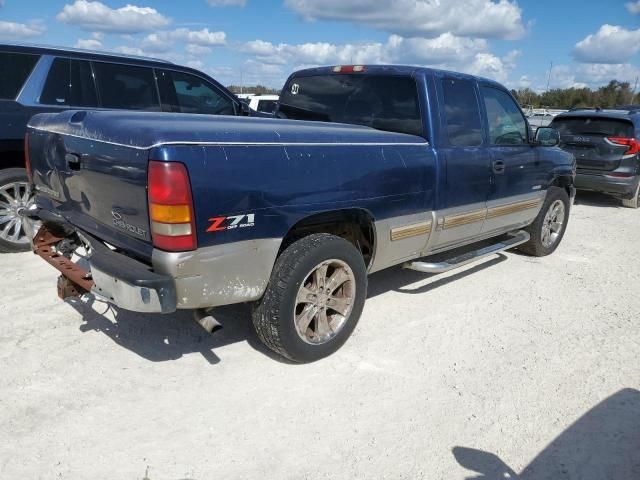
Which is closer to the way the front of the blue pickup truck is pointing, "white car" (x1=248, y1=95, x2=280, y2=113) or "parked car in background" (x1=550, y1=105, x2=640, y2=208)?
the parked car in background

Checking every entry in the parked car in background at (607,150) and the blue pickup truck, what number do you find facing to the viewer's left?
0

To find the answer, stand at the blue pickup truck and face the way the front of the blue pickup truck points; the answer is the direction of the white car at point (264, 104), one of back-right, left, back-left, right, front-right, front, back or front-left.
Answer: front-left

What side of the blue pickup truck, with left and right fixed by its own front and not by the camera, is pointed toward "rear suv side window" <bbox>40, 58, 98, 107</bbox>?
left

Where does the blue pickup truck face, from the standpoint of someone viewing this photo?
facing away from the viewer and to the right of the viewer

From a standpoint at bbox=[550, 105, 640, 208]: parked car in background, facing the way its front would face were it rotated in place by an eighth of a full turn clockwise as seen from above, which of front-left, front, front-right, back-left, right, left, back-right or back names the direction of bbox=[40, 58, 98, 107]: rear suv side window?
back-right

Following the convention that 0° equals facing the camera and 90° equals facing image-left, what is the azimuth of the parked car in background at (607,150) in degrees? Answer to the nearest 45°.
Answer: approximately 225°

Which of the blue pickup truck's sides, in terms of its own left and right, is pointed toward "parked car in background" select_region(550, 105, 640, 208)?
front
